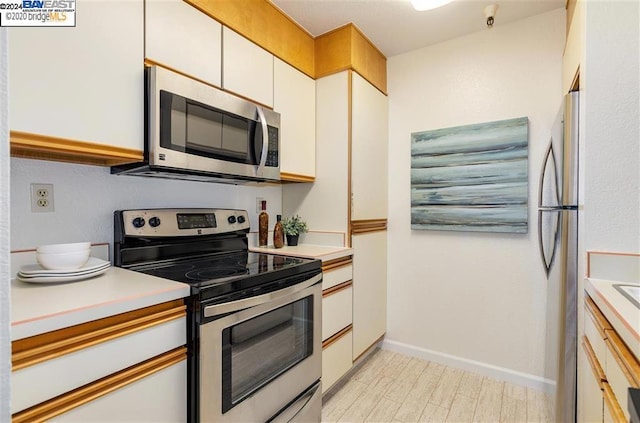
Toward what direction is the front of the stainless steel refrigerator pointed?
to the viewer's left

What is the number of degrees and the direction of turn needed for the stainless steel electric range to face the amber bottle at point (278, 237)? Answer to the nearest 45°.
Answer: approximately 90° to its left

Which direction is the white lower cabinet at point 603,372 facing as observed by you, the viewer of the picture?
facing to the left of the viewer

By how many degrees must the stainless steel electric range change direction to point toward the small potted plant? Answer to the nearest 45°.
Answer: approximately 90° to its left

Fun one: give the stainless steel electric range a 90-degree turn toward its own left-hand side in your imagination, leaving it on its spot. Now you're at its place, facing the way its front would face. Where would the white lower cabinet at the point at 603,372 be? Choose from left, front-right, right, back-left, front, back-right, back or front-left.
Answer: right

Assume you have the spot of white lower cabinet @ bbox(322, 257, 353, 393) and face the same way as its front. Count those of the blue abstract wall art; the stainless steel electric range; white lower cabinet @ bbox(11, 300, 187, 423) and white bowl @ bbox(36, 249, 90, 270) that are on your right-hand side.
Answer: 3

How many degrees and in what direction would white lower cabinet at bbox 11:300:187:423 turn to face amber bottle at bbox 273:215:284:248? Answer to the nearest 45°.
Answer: approximately 90° to its left

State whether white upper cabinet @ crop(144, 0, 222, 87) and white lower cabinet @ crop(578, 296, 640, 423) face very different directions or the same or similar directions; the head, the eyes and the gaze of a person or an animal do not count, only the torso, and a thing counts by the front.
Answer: very different directions

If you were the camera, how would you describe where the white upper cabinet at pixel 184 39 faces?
facing the viewer and to the right of the viewer
